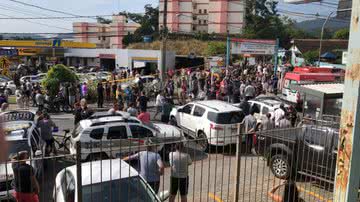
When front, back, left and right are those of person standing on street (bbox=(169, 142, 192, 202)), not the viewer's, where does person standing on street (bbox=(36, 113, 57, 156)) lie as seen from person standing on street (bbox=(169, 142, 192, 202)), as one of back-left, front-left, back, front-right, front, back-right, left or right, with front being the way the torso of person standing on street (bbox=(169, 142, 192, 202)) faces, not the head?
front-left

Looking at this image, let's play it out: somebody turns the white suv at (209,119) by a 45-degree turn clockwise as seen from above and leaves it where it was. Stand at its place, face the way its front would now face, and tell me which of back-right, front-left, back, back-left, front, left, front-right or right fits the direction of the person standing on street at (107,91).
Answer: front-left

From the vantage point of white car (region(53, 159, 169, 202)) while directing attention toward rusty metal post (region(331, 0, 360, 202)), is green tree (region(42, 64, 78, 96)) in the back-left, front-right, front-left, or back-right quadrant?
back-left

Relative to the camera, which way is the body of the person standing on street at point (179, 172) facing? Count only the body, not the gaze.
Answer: away from the camera

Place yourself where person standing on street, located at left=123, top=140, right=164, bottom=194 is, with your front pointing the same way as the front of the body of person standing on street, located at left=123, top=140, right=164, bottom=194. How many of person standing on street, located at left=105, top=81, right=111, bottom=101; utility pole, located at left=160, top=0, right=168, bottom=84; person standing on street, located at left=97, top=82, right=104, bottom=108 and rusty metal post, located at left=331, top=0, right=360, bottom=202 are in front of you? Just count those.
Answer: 3

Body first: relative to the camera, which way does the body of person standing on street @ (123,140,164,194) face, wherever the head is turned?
away from the camera

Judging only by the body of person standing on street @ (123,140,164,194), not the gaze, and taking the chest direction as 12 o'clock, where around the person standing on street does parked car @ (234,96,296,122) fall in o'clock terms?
The parked car is roughly at 1 o'clock from the person standing on street.

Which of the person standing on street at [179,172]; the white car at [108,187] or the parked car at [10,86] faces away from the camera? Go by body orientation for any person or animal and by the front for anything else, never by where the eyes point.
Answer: the person standing on street

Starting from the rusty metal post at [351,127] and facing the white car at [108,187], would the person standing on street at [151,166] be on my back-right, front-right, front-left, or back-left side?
front-right
